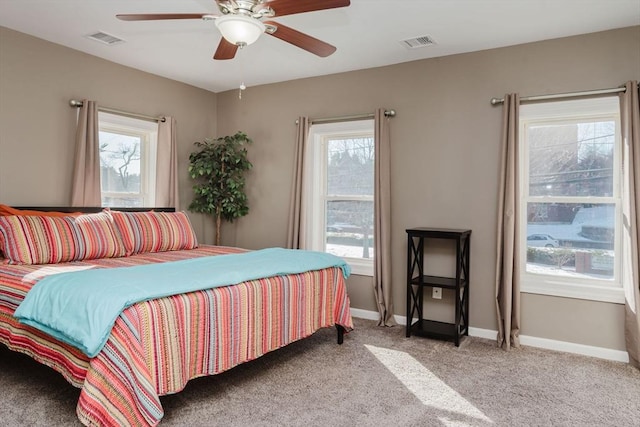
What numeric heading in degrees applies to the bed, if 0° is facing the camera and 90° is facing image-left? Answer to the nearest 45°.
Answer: approximately 315°

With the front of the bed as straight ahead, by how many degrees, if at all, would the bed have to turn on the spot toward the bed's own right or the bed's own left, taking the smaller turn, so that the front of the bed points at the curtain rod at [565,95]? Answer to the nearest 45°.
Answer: approximately 45° to the bed's own left

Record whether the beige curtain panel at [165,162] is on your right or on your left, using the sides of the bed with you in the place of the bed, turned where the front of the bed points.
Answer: on your left

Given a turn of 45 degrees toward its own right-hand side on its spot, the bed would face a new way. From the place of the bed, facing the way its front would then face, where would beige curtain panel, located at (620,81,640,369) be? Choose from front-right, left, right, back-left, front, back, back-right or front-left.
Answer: left

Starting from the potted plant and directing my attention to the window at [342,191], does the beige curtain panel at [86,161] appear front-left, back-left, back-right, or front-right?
back-right

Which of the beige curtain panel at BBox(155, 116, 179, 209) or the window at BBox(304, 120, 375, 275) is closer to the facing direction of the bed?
the window

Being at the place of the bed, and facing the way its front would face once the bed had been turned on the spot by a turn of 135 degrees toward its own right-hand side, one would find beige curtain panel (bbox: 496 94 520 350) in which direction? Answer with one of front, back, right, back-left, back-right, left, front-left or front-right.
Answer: back

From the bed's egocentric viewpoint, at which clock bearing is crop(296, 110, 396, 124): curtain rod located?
The curtain rod is roughly at 9 o'clock from the bed.
